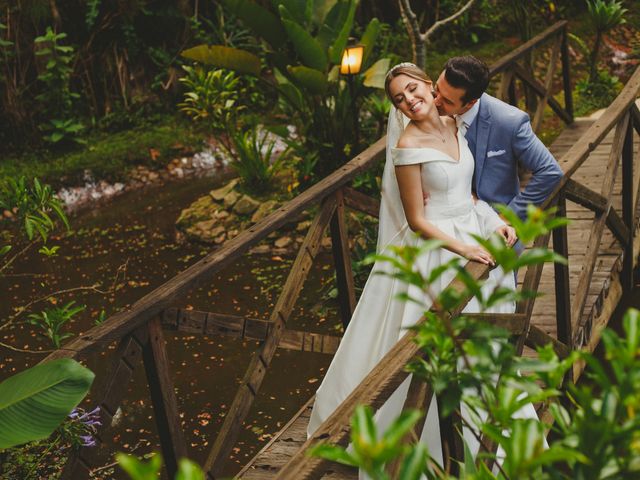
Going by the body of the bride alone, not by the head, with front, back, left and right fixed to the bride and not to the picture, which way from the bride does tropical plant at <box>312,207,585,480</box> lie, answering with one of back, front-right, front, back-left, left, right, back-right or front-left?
front-right

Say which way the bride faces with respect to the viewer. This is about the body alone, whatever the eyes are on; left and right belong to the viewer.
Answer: facing the viewer and to the right of the viewer

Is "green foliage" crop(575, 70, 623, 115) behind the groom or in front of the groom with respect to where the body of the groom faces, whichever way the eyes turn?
behind

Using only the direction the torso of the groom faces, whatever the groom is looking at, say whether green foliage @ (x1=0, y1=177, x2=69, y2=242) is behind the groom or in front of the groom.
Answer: in front

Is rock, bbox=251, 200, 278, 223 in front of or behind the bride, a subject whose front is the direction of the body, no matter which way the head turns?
behind

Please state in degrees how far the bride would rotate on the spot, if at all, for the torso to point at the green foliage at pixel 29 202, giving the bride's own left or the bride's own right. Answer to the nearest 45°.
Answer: approximately 135° to the bride's own right

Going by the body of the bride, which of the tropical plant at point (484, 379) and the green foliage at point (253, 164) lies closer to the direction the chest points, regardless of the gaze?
the tropical plant

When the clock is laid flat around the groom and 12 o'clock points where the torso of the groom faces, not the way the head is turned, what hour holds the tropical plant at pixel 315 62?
The tropical plant is roughly at 4 o'clock from the groom.

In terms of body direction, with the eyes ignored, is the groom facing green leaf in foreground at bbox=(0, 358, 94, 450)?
yes

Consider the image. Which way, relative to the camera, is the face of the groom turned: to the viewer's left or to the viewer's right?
to the viewer's left

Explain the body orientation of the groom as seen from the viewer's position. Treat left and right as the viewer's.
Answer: facing the viewer and to the left of the viewer

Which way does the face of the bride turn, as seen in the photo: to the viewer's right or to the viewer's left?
to the viewer's left
